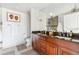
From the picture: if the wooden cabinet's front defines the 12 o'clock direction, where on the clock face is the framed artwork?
The framed artwork is roughly at 1 o'clock from the wooden cabinet.

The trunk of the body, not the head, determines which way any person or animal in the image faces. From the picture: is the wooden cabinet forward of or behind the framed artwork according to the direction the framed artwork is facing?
forward

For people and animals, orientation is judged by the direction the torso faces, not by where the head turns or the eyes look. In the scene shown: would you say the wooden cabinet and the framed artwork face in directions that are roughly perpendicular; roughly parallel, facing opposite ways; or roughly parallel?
roughly perpendicular

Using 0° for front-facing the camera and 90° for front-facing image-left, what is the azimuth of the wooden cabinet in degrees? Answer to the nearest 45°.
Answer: approximately 45°

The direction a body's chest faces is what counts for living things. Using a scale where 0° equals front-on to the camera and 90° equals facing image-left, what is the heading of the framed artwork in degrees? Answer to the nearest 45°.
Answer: approximately 315°
